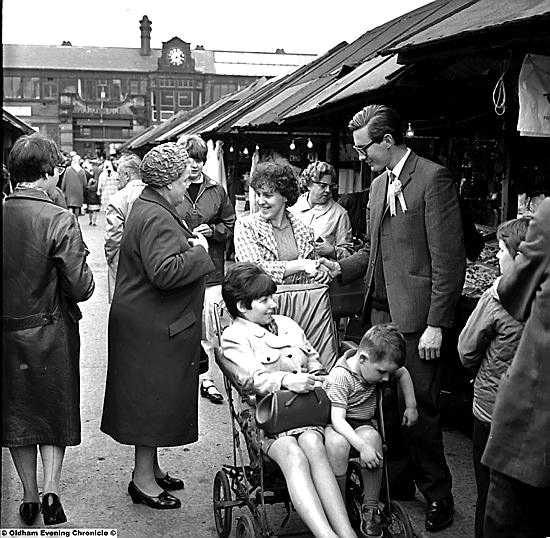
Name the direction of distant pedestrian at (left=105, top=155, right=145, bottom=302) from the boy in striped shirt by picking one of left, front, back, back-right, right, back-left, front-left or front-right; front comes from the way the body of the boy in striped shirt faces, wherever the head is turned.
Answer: back

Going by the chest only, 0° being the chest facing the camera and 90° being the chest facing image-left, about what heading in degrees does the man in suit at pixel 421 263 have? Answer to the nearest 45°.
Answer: approximately 45°

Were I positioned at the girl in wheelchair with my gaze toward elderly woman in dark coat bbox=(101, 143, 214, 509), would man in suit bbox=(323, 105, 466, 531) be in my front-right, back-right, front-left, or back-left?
back-right

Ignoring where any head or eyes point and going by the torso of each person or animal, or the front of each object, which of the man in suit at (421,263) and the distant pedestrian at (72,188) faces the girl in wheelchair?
the man in suit

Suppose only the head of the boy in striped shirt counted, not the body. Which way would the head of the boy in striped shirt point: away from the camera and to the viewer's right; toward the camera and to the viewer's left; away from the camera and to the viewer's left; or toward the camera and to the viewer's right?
toward the camera and to the viewer's right

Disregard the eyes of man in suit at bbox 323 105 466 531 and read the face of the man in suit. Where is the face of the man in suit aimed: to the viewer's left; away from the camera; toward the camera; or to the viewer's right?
to the viewer's left

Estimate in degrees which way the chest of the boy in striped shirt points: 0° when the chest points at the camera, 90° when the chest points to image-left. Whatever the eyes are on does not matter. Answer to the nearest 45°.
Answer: approximately 315°

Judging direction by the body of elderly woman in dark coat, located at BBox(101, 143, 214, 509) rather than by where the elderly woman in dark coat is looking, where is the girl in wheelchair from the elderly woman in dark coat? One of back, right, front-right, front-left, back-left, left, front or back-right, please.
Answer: front-right

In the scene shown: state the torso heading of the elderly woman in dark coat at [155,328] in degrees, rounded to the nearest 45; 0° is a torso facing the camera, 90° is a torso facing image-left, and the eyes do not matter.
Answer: approximately 270°
